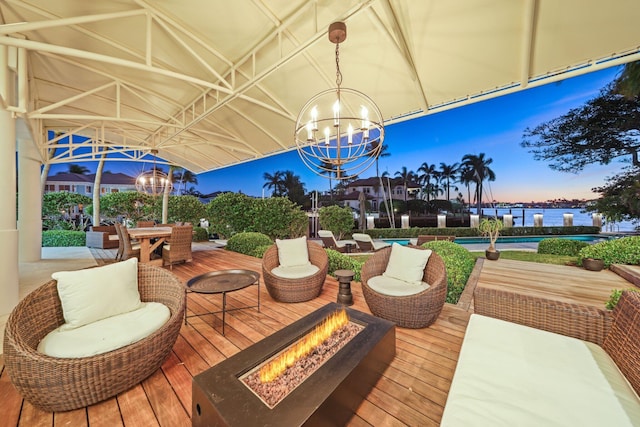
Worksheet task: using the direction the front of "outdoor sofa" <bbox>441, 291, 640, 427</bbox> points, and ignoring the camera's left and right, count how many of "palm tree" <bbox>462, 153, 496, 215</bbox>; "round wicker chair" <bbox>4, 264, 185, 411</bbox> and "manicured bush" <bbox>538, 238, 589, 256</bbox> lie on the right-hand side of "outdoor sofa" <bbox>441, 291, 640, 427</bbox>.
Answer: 2

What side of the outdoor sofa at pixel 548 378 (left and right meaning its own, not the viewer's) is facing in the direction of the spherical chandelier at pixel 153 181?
front

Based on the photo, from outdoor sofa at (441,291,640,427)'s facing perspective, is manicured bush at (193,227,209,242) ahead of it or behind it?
ahead

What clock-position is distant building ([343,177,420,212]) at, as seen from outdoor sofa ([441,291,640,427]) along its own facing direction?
The distant building is roughly at 2 o'clock from the outdoor sofa.

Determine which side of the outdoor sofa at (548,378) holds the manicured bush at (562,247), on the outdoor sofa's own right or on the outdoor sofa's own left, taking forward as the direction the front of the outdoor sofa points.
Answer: on the outdoor sofa's own right

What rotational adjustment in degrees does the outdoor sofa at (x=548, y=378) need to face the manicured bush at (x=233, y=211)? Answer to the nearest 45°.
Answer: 0° — it already faces it

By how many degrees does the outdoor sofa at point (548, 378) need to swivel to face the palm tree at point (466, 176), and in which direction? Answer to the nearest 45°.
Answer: approximately 90° to its right

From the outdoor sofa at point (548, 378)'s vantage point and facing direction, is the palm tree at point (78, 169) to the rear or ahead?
ahead

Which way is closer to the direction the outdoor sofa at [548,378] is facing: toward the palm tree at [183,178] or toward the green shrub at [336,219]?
the palm tree

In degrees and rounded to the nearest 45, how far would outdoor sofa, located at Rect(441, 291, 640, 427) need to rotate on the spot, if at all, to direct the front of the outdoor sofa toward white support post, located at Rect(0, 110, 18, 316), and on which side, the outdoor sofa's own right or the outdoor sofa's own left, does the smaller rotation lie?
approximately 45° to the outdoor sofa's own left

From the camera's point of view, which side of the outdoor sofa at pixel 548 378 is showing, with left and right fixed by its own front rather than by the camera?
left

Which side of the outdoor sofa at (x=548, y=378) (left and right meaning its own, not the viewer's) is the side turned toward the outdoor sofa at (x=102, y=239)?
front
